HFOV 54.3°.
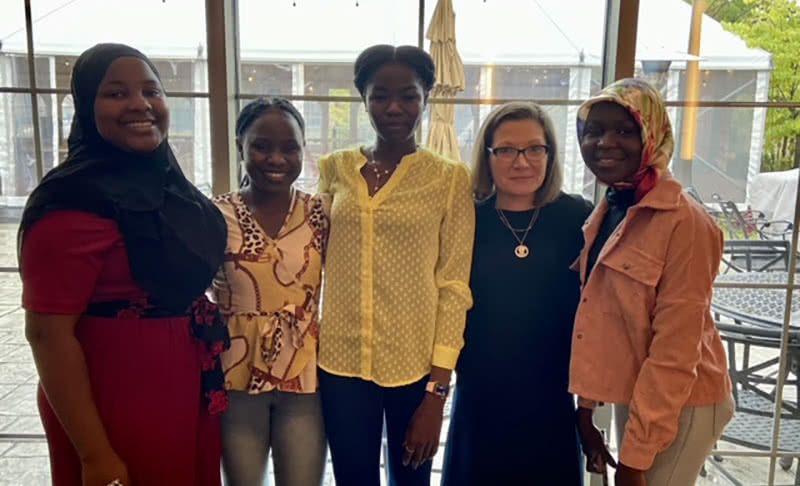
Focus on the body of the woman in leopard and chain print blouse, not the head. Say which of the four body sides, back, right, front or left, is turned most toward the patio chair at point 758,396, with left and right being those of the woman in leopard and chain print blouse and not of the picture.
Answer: left

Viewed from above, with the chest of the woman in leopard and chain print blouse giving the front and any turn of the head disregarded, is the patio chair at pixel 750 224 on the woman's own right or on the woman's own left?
on the woman's own left

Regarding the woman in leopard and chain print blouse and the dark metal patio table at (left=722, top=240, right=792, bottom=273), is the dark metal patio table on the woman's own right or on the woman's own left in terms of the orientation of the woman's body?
on the woman's own left

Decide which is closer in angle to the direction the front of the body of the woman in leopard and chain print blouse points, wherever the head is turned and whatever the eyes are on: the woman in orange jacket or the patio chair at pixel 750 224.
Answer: the woman in orange jacket

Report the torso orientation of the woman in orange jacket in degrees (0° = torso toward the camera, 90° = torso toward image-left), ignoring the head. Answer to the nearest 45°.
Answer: approximately 45°

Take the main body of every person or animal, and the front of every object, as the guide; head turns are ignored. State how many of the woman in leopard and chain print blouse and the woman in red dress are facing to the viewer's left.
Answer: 0

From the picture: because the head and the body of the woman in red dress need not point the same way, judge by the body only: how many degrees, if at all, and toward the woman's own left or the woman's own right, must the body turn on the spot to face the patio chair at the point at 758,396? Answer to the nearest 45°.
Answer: approximately 45° to the woman's own left

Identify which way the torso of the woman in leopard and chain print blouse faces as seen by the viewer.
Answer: toward the camera
